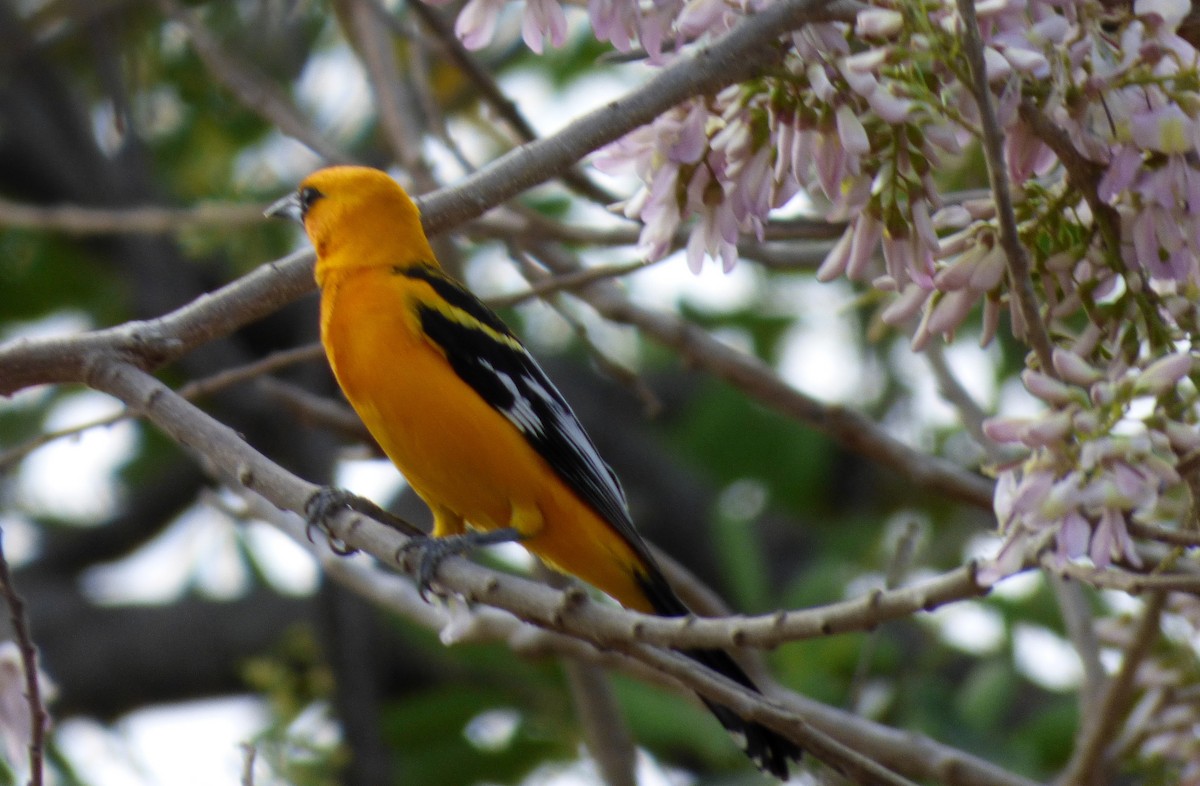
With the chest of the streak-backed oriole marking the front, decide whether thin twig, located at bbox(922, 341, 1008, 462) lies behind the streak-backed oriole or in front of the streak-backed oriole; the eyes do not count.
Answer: behind

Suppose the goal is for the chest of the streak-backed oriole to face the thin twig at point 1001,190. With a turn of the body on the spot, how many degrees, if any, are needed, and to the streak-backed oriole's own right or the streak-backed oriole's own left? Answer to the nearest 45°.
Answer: approximately 135° to the streak-backed oriole's own left

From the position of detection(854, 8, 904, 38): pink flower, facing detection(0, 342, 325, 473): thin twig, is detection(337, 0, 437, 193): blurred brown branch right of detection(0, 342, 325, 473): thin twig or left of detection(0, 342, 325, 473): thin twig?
right

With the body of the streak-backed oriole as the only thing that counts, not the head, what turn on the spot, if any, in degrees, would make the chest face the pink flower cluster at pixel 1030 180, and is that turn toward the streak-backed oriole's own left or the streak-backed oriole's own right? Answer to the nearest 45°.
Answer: approximately 135° to the streak-backed oriole's own left

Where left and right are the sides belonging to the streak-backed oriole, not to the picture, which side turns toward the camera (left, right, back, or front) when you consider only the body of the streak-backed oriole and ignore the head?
left
